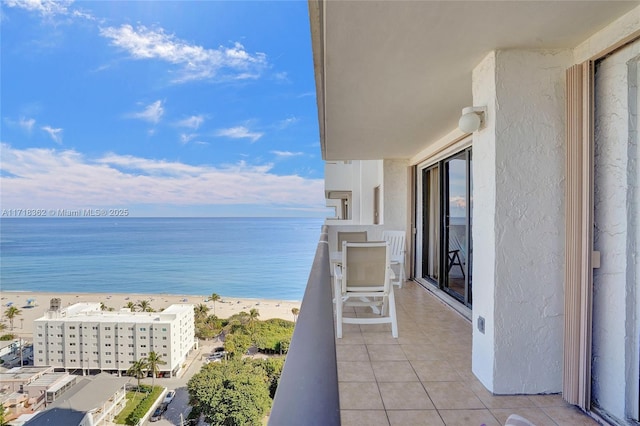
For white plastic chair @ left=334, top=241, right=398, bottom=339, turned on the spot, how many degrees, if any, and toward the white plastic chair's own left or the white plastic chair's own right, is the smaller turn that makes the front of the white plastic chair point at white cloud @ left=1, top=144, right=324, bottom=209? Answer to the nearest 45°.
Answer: approximately 45° to the white plastic chair's own left

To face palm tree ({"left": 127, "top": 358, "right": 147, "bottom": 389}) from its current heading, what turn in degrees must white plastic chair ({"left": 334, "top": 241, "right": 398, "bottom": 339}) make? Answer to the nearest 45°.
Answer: approximately 45° to its left

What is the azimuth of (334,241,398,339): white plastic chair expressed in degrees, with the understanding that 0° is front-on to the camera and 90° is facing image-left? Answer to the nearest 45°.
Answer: approximately 180°

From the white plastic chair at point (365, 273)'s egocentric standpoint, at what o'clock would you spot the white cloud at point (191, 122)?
The white cloud is roughly at 11 o'clock from the white plastic chair.

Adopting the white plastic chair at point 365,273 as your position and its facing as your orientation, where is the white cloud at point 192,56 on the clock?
The white cloud is roughly at 11 o'clock from the white plastic chair.
